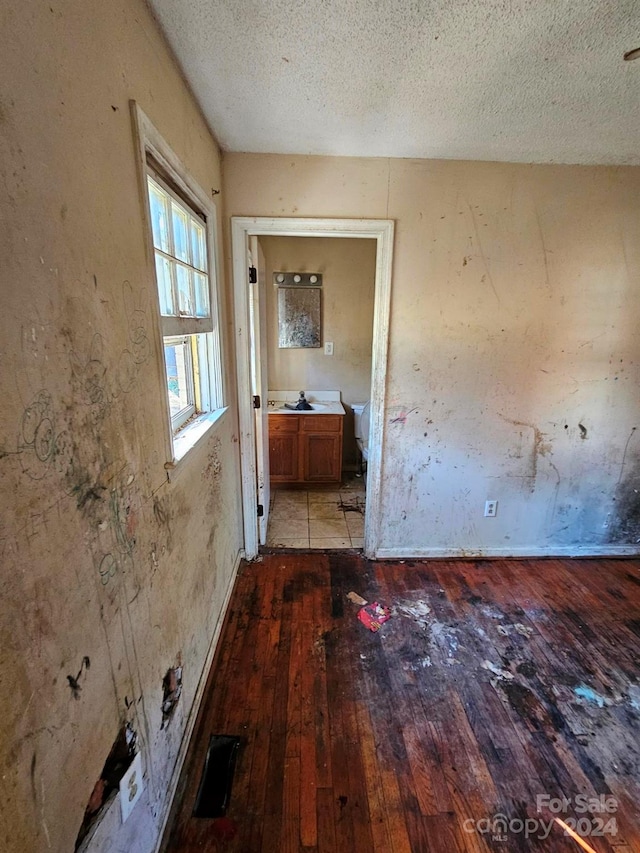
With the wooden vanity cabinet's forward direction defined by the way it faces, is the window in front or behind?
in front

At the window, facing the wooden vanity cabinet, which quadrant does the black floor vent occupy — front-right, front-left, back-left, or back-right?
back-right

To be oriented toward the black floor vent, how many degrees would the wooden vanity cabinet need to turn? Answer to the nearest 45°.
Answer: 0° — it already faces it

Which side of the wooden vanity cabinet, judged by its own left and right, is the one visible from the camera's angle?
front

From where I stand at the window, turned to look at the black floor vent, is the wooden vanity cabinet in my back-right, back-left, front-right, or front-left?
back-left
